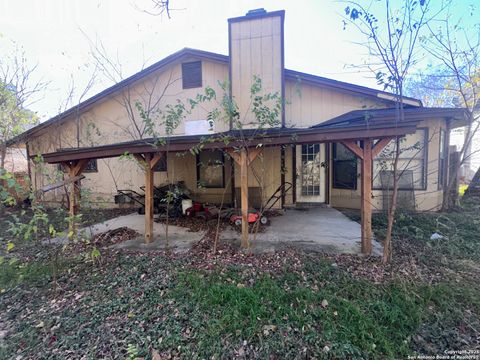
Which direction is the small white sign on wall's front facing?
toward the camera

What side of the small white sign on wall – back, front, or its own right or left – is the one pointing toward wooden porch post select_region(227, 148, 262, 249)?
front

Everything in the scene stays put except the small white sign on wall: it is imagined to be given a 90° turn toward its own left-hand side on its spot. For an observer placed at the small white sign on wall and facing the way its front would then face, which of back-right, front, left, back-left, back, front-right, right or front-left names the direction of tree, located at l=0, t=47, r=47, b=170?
back

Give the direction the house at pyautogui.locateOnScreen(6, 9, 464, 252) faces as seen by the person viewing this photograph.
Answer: facing the viewer

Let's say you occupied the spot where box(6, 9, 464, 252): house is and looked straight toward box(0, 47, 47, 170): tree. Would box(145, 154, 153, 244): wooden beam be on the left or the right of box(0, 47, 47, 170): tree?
left
